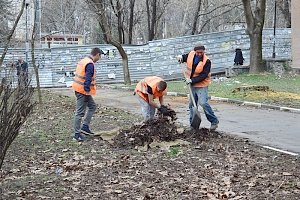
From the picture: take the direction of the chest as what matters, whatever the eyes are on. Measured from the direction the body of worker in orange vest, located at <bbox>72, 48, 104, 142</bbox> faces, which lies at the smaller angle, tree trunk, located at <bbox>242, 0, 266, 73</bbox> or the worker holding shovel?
the worker holding shovel

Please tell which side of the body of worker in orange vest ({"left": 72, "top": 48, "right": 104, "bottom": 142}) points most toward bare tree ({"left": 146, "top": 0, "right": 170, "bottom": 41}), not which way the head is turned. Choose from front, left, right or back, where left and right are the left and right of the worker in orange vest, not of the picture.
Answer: left

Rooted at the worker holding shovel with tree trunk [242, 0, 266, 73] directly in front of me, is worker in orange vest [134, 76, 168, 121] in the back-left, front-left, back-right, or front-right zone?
back-left

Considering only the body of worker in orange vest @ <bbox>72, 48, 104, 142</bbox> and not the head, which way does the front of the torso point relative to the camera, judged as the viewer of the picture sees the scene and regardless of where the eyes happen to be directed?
to the viewer's right

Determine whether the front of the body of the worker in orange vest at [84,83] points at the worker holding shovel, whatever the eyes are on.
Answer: yes

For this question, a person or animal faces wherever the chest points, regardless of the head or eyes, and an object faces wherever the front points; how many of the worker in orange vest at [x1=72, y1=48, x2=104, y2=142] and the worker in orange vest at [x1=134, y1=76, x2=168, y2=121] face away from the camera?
0
